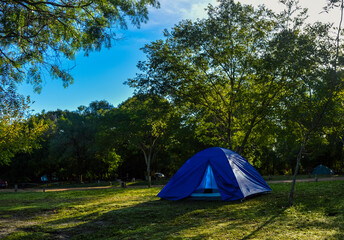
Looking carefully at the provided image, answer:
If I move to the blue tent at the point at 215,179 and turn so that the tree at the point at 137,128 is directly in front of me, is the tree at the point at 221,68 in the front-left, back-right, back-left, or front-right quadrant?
front-right

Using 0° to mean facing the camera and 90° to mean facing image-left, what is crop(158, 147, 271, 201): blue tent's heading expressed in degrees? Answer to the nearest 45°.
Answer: approximately 0°

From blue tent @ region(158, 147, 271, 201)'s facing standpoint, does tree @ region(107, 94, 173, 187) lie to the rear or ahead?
to the rear

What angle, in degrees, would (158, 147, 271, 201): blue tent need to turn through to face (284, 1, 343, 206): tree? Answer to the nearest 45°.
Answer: approximately 45° to its left

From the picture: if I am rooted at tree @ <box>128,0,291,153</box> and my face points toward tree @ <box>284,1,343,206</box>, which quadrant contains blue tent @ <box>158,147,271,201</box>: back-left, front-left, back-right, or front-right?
front-right
